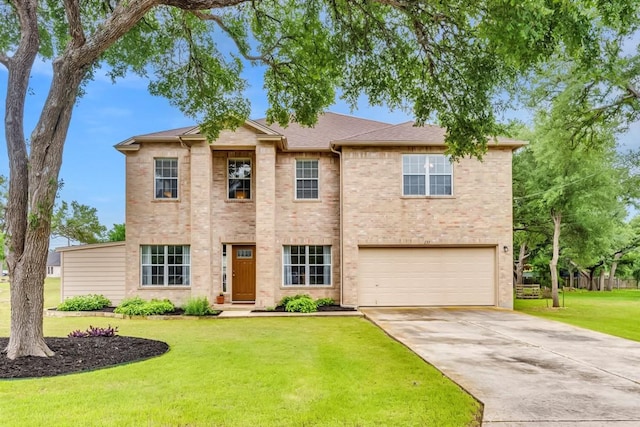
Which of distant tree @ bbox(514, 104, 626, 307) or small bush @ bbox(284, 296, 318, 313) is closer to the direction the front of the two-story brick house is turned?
the small bush

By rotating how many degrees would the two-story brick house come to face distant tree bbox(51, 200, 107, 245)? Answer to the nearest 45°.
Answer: approximately 135° to its right

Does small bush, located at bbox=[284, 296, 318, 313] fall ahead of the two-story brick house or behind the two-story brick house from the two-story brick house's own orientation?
ahead

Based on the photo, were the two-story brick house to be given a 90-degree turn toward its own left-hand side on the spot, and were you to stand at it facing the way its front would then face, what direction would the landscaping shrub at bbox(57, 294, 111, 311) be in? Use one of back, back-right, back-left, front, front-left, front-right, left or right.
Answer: back

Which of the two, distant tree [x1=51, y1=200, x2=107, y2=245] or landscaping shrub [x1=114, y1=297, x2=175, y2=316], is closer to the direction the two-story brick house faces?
the landscaping shrub

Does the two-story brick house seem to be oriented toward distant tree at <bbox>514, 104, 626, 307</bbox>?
no

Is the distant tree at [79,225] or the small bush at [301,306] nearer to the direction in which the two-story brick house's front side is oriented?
the small bush

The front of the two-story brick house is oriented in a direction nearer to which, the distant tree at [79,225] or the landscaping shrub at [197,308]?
the landscaping shrub

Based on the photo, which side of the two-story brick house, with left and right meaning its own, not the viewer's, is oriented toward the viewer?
front
